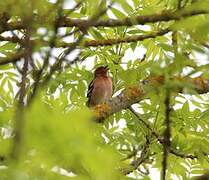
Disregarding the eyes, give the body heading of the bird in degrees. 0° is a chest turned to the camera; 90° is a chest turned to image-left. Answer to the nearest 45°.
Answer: approximately 315°
